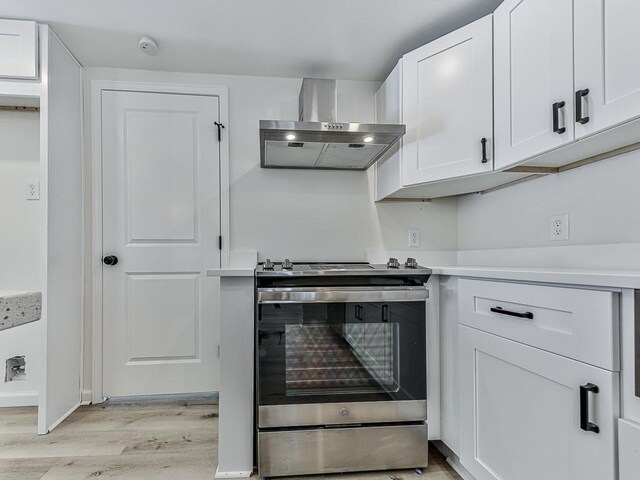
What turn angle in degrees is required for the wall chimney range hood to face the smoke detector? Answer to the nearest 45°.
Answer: approximately 90° to its right

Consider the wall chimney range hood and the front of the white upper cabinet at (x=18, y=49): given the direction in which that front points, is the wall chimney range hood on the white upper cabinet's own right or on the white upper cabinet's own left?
on the white upper cabinet's own left

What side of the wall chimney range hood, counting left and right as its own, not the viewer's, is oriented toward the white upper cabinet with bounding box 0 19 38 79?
right

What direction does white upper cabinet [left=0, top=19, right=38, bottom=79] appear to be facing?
toward the camera

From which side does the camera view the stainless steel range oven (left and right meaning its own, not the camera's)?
front

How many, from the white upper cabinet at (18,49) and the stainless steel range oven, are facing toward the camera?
2

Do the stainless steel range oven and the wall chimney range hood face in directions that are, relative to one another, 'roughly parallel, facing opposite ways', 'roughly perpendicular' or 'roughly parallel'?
roughly parallel

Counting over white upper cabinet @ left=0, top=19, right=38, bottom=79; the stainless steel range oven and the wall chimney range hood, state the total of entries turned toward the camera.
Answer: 3
